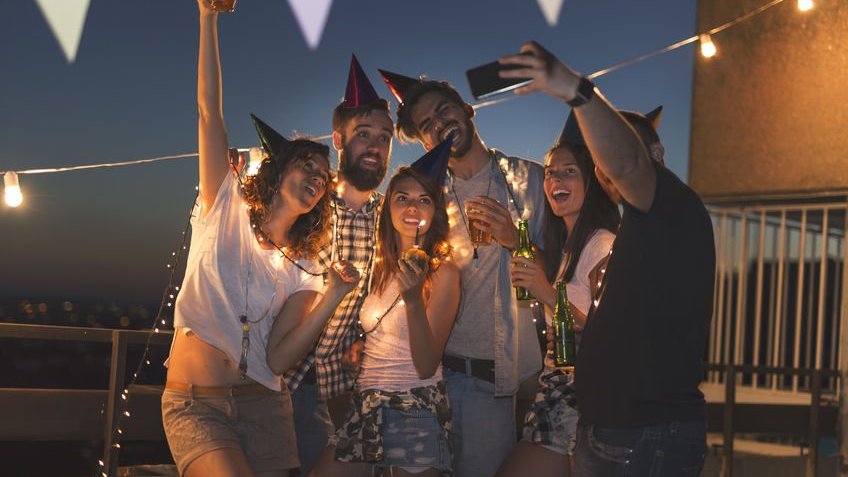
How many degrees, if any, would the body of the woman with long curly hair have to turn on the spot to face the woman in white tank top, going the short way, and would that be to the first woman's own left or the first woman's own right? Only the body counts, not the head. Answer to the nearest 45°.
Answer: approximately 45° to the first woman's own left

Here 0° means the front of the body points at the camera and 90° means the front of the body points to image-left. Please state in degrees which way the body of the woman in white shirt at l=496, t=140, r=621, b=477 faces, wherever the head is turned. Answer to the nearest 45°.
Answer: approximately 45°

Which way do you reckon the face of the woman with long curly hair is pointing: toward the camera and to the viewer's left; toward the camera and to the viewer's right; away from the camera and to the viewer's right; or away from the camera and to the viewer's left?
toward the camera and to the viewer's right

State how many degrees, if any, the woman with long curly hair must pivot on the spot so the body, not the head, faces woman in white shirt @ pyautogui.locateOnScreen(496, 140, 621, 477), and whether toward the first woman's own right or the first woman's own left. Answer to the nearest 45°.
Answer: approximately 45° to the first woman's own left

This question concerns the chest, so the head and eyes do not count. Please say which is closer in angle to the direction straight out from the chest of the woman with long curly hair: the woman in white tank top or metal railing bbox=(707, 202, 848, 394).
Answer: the woman in white tank top

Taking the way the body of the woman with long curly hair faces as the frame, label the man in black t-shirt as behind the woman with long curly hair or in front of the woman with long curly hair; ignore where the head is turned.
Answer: in front

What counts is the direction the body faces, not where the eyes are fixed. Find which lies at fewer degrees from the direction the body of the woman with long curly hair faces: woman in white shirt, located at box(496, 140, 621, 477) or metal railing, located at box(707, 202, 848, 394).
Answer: the woman in white shirt

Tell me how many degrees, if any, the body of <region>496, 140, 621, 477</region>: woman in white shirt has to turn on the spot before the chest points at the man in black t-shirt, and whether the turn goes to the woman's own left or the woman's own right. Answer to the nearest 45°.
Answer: approximately 45° to the woman's own left

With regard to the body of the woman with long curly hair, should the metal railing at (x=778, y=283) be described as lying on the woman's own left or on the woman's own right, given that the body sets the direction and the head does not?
on the woman's own left

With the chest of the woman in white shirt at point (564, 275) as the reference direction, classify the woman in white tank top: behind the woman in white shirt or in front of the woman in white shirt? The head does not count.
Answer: in front

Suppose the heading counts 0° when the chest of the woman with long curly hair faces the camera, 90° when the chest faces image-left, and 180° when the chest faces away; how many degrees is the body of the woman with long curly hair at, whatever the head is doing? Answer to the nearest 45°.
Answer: approximately 315°
